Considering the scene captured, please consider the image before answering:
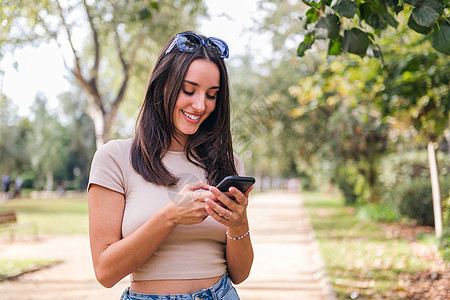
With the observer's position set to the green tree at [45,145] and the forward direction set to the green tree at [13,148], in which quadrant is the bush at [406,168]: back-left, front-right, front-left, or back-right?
back-left

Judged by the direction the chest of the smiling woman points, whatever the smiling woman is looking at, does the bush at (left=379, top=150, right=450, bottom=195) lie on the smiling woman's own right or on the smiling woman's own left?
on the smiling woman's own left

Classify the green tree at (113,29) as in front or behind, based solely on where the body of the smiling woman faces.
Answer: behind

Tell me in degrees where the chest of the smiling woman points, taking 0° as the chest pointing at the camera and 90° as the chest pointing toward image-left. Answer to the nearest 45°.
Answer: approximately 315°

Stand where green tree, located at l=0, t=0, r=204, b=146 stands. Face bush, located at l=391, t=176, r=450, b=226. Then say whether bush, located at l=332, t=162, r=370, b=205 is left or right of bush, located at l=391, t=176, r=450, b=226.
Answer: left

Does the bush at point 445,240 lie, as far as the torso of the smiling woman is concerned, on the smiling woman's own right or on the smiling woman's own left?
on the smiling woman's own left

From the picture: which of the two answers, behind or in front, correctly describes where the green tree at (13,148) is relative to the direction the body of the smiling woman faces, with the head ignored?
behind
